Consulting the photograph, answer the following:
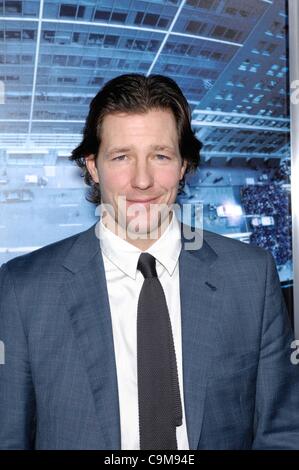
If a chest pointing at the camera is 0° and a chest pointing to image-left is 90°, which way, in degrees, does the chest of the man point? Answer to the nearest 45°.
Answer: approximately 0°
